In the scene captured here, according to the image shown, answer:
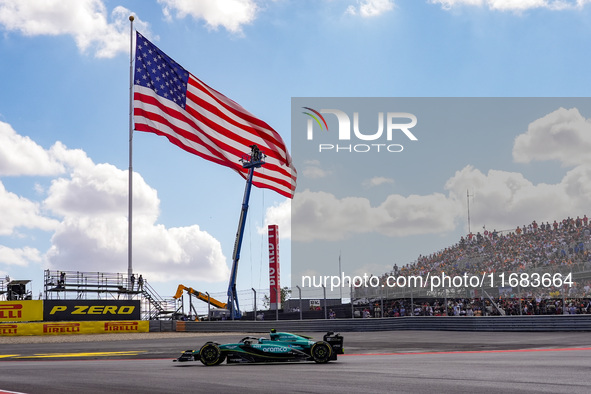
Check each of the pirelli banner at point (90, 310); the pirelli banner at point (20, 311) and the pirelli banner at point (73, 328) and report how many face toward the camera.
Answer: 3

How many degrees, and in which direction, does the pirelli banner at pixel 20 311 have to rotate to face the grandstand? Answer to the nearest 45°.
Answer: approximately 90° to its left

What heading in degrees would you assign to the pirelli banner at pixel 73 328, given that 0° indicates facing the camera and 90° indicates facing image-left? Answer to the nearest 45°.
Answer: approximately 0°

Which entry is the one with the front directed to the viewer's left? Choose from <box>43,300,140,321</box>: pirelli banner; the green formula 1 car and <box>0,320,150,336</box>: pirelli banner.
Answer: the green formula 1 car

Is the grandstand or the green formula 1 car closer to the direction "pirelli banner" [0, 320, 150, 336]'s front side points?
the green formula 1 car

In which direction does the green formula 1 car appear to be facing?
to the viewer's left

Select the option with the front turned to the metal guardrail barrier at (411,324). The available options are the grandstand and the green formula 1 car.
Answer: the grandstand

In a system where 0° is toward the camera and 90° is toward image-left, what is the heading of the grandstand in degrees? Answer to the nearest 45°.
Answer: approximately 45°
